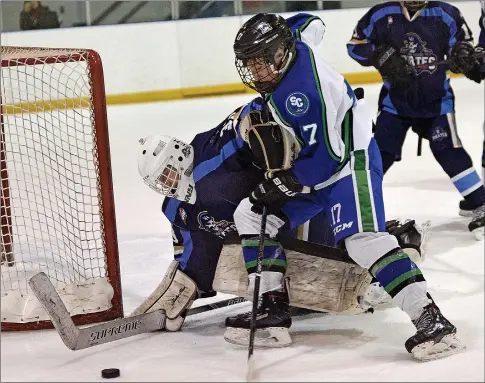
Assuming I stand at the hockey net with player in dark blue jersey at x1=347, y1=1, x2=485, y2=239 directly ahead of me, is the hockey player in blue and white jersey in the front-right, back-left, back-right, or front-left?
front-right

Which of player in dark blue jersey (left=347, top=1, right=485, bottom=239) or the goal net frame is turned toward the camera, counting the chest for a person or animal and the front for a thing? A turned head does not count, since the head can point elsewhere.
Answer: the player in dark blue jersey

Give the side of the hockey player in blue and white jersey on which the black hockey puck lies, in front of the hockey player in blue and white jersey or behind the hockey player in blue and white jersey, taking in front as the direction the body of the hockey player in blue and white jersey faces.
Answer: in front

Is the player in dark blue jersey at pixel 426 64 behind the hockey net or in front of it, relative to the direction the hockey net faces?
in front

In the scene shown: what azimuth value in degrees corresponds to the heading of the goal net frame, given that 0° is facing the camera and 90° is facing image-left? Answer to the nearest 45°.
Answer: approximately 225°

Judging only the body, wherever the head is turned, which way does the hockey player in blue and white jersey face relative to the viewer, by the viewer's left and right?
facing the viewer and to the left of the viewer

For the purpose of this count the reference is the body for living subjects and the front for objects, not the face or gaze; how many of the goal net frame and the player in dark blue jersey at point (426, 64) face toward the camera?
1

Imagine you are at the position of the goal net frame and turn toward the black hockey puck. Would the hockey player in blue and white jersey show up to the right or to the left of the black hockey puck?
left

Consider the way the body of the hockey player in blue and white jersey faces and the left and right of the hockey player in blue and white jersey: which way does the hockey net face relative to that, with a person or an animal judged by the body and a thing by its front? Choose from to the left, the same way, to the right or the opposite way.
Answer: the opposite way

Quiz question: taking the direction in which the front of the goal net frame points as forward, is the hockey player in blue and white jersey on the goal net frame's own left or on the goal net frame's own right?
on the goal net frame's own right

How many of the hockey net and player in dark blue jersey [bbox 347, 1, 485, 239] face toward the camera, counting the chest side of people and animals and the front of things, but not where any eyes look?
1

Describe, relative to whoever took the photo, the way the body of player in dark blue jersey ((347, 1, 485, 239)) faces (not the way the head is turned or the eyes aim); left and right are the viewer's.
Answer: facing the viewer
